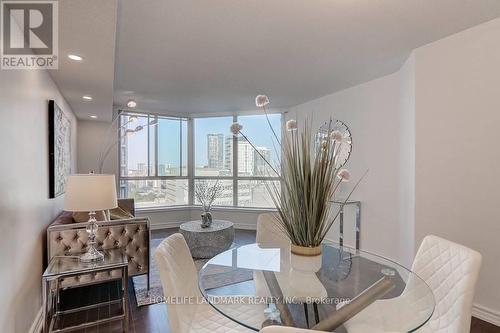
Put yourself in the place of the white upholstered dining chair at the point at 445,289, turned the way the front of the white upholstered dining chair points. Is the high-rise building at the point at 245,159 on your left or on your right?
on your right

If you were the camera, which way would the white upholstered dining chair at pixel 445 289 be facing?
facing the viewer and to the left of the viewer

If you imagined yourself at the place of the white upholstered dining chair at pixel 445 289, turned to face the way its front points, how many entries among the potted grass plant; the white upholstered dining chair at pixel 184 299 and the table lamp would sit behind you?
0

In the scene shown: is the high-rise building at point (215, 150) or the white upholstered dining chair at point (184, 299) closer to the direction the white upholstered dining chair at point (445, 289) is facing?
the white upholstered dining chair

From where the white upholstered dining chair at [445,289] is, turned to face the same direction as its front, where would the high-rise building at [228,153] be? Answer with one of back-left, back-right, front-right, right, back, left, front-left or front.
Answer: right

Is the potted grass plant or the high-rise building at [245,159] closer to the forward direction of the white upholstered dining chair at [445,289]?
the potted grass plant

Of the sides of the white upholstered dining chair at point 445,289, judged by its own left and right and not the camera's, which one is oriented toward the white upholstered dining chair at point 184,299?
front

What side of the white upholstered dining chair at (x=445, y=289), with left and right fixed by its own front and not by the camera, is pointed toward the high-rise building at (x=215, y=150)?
right

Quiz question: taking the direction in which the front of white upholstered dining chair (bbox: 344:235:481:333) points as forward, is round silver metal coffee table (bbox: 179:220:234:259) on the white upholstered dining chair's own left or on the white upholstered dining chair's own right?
on the white upholstered dining chair's own right

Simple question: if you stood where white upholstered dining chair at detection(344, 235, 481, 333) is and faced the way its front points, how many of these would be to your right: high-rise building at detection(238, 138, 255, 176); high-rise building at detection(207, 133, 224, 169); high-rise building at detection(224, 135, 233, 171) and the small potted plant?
4

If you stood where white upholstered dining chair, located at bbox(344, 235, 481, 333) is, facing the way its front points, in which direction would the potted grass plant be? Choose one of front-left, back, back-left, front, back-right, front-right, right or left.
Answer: front

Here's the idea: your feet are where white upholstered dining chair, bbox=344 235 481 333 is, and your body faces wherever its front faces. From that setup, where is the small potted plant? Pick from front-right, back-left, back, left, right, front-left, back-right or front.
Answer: right

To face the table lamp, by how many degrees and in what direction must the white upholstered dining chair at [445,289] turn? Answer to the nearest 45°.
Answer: approximately 45° to its right

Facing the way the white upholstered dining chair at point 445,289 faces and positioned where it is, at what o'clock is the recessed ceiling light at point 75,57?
The recessed ceiling light is roughly at 1 o'clock from the white upholstered dining chair.
